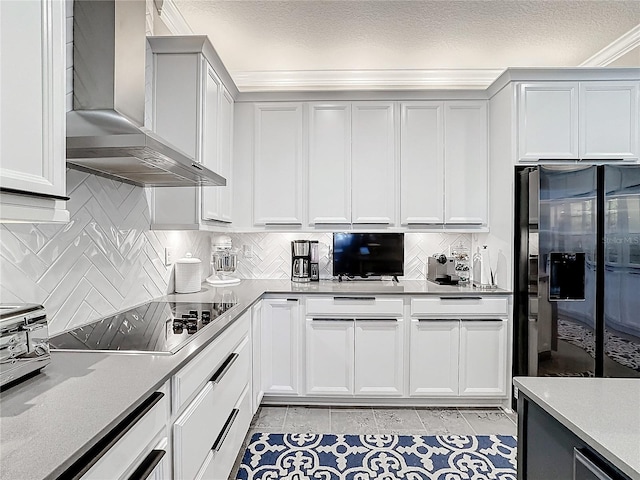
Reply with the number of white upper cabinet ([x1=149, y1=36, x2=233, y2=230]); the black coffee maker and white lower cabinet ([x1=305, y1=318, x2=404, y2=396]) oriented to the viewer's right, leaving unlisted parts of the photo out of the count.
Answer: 1

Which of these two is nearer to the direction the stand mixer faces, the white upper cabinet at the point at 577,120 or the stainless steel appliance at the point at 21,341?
the white upper cabinet

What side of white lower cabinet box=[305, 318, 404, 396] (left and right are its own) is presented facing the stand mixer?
right

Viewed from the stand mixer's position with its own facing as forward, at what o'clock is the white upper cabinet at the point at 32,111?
The white upper cabinet is roughly at 2 o'clock from the stand mixer.

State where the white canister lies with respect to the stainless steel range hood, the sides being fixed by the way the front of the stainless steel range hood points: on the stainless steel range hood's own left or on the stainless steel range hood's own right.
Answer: on the stainless steel range hood's own left

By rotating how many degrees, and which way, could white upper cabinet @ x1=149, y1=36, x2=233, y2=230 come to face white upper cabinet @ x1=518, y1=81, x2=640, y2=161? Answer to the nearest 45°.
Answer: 0° — it already faces it

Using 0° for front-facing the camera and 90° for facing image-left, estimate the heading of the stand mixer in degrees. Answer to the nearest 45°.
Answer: approximately 315°

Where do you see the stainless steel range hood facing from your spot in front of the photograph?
facing the viewer and to the right of the viewer

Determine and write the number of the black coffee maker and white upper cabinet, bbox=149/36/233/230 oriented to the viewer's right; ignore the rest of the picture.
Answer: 1

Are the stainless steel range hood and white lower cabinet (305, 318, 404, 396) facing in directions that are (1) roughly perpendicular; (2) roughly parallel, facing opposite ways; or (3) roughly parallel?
roughly perpendicular

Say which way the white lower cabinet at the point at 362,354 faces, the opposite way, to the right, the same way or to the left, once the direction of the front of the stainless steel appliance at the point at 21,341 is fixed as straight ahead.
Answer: to the right

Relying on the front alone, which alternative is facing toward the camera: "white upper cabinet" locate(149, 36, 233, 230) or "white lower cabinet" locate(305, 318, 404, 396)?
the white lower cabinet

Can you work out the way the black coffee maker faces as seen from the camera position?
facing the viewer

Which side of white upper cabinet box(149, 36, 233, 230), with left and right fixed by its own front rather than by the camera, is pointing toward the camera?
right
